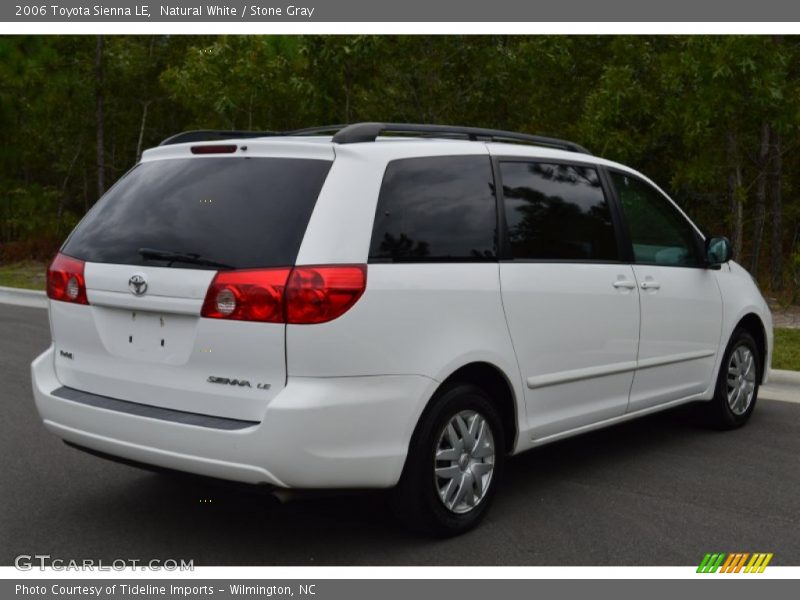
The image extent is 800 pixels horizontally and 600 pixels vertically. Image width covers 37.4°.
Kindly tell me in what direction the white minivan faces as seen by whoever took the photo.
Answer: facing away from the viewer and to the right of the viewer
